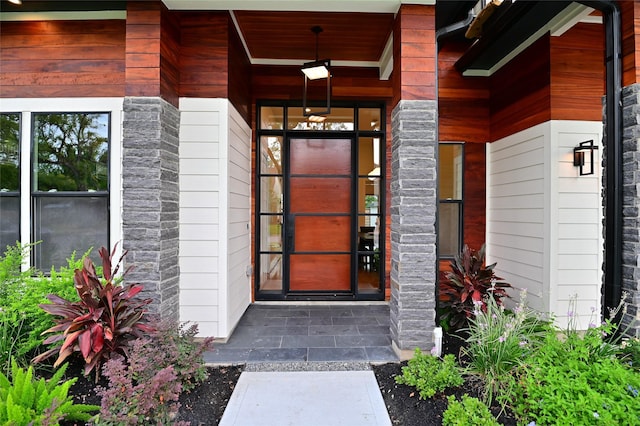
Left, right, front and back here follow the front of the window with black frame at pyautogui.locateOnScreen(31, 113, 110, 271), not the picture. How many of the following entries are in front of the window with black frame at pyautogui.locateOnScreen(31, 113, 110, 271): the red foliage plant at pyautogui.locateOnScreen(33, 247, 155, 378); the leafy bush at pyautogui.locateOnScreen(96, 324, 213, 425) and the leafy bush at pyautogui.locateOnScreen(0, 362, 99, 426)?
3

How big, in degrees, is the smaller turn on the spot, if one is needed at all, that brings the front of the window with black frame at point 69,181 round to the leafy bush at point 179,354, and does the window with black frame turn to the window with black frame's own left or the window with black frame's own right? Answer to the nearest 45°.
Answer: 0° — it already faces it

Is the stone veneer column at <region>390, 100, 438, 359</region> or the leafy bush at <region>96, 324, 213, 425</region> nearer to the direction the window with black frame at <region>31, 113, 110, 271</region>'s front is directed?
the leafy bush

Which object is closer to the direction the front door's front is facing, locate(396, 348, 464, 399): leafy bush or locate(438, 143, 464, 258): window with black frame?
the leafy bush

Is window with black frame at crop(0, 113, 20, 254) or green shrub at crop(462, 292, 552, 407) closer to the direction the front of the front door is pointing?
the green shrub

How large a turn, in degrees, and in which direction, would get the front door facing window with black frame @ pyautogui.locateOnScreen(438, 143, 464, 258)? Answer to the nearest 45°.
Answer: approximately 90° to its left

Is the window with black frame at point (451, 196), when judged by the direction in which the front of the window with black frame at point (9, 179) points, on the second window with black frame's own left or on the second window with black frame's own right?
on the second window with black frame's own left

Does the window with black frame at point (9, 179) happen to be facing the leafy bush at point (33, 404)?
yes
